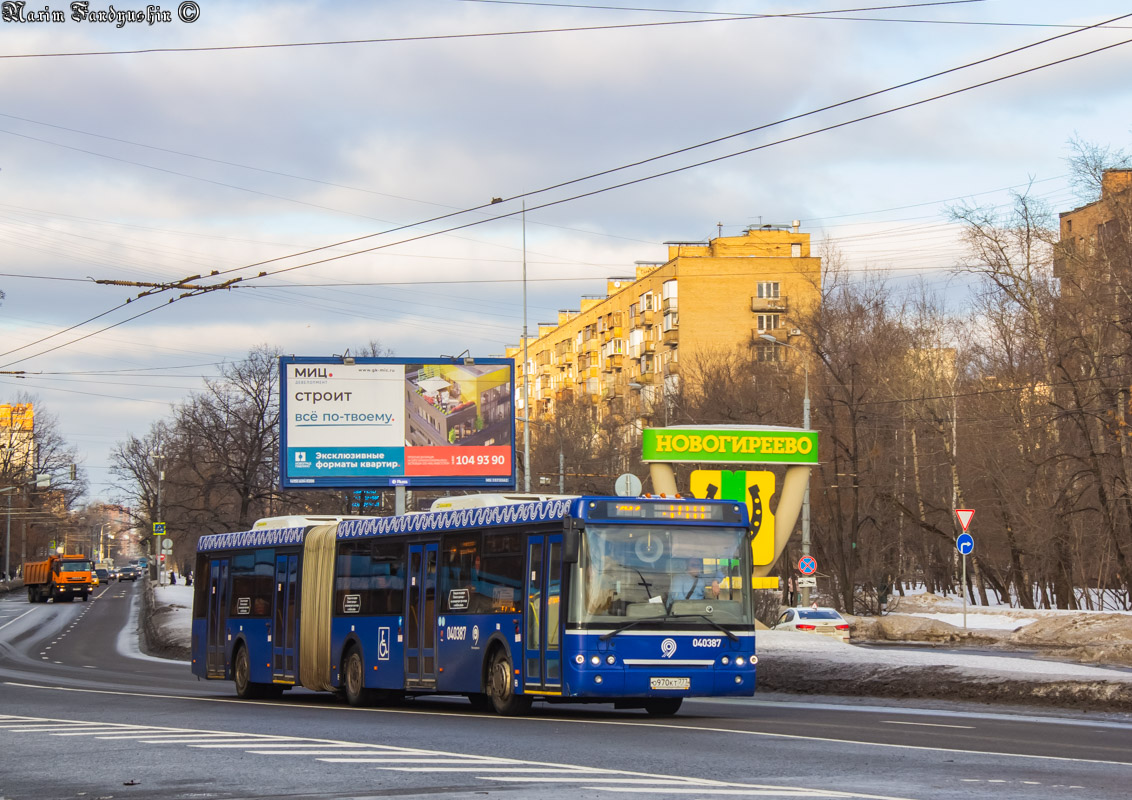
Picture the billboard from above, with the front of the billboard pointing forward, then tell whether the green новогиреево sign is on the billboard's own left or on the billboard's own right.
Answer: on the billboard's own left

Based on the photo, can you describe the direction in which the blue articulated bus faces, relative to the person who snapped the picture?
facing the viewer and to the right of the viewer

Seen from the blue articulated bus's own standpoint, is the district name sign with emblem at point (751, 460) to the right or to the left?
on its left

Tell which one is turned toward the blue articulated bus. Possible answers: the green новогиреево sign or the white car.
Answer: the green новогиреево sign

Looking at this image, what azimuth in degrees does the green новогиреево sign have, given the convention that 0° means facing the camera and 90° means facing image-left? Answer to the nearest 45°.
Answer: approximately 0°

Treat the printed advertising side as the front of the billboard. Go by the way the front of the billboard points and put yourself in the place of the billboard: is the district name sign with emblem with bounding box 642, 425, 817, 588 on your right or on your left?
on your left

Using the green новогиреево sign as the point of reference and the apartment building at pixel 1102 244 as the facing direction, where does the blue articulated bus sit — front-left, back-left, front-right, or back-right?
back-right

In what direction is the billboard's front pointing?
toward the camera

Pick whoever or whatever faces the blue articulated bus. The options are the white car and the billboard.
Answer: the billboard

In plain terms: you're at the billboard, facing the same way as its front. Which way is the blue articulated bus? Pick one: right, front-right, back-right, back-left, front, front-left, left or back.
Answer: front

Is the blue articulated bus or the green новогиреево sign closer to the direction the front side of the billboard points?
the blue articulated bus
